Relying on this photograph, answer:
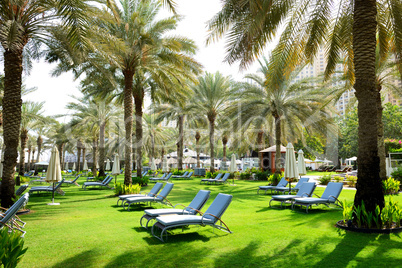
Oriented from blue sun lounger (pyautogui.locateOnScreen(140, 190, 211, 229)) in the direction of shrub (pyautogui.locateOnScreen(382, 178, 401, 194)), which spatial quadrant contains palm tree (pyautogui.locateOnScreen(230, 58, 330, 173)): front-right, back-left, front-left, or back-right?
front-left

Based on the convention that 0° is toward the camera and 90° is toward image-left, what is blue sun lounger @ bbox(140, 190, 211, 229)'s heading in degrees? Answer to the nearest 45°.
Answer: approximately 45°

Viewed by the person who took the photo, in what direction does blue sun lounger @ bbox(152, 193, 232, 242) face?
facing the viewer and to the left of the viewer

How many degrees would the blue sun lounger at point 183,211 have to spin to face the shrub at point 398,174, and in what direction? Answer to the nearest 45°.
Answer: approximately 180°

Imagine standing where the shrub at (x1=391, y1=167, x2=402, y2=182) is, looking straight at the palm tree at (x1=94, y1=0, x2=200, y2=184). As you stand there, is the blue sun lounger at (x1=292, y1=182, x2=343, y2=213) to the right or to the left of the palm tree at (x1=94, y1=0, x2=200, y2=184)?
left

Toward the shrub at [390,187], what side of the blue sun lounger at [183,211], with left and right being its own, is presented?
back

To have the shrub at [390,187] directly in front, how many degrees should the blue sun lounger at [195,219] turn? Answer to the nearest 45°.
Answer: approximately 180°

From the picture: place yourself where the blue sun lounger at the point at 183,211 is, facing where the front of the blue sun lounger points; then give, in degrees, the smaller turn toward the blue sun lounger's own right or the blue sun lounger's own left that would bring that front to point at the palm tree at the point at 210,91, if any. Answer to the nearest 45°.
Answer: approximately 135° to the blue sun lounger's own right

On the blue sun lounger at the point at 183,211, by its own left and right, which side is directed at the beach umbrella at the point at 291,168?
back

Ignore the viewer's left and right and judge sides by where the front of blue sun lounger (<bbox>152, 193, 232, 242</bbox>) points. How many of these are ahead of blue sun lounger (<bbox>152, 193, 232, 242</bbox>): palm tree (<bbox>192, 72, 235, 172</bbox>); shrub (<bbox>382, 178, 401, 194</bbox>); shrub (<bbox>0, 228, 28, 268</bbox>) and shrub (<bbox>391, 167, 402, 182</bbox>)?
1

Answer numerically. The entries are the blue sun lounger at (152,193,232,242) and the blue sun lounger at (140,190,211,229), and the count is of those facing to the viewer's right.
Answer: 0

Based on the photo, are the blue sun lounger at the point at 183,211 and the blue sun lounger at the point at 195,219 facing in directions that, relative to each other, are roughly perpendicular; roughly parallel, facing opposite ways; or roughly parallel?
roughly parallel

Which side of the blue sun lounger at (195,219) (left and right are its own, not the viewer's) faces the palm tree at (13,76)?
right

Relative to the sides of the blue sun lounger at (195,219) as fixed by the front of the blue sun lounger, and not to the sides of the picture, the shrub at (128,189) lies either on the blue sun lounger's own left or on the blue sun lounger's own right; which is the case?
on the blue sun lounger's own right
